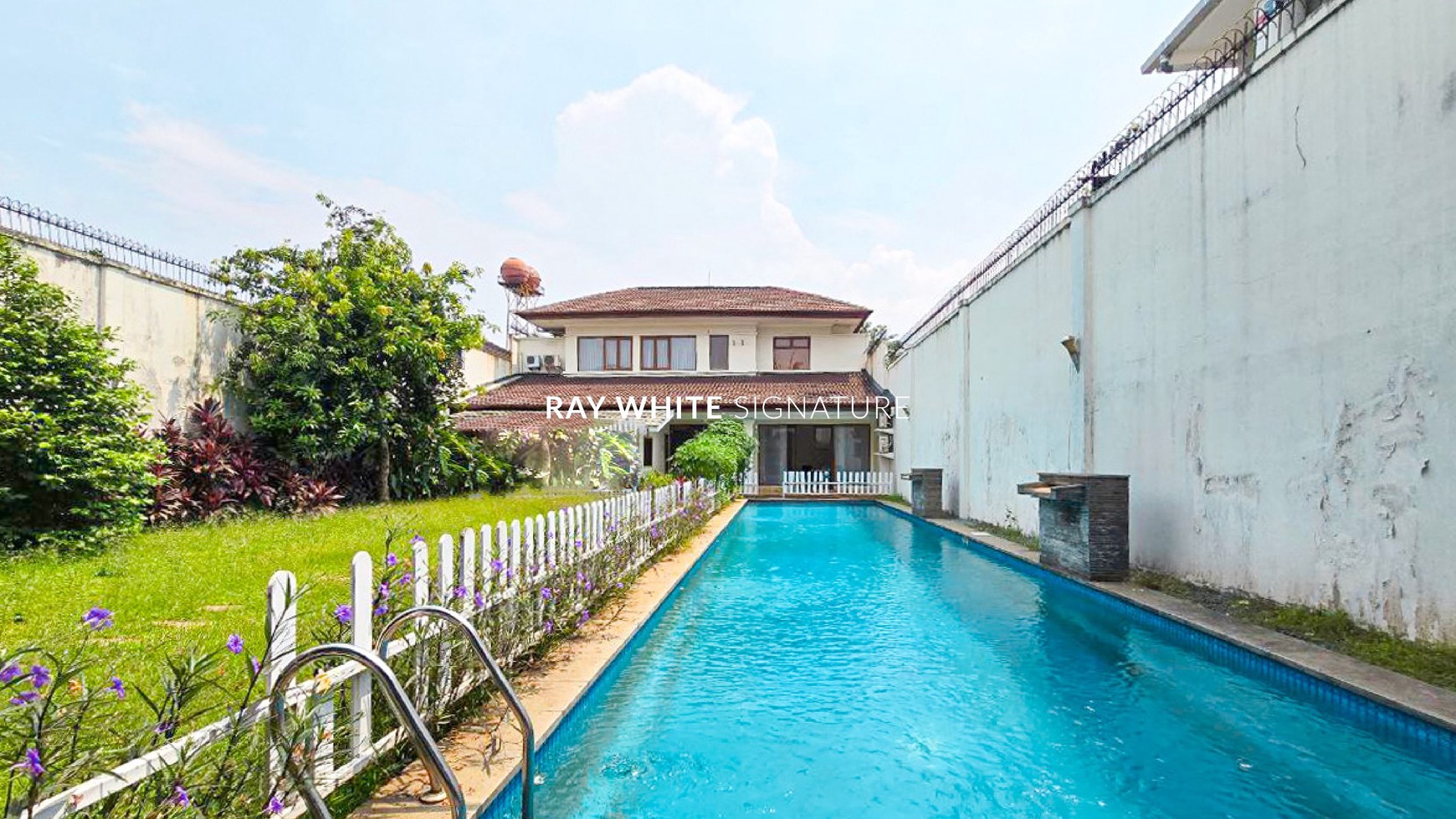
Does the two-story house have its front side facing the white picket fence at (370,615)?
yes

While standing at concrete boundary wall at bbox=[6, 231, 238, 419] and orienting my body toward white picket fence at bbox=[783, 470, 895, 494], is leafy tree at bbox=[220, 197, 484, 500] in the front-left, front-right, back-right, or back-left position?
front-left

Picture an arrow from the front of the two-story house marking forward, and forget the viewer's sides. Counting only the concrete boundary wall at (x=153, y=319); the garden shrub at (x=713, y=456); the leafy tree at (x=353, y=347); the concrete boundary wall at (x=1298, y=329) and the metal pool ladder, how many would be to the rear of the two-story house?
0

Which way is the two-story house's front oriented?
toward the camera

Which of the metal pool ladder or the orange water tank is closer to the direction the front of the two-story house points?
the metal pool ladder

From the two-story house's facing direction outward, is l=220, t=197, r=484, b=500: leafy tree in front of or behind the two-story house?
in front

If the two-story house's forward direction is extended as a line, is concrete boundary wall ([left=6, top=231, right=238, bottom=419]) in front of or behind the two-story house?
in front

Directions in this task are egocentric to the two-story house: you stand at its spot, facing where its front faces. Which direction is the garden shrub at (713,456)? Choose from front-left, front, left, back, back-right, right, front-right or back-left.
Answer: front

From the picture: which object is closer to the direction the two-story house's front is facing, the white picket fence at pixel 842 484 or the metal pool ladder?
the metal pool ladder

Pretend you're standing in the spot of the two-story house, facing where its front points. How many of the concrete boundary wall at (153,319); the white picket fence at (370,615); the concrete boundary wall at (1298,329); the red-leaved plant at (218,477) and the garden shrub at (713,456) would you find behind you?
0

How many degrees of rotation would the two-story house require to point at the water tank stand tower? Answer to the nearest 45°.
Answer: approximately 135° to its right

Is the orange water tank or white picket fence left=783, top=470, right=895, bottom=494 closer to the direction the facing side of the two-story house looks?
the white picket fence

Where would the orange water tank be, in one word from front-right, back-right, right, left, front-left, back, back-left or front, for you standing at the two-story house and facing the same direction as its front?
back-right
